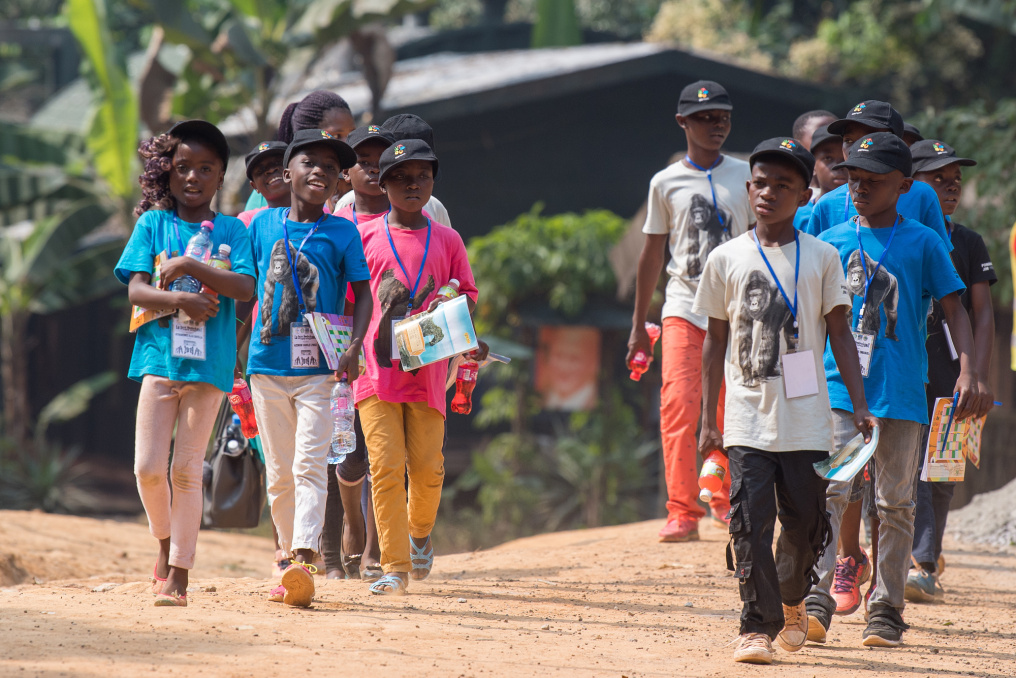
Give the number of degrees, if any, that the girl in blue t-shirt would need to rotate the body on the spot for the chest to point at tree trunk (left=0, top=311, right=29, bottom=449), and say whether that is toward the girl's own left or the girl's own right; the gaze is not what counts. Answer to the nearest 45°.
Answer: approximately 180°

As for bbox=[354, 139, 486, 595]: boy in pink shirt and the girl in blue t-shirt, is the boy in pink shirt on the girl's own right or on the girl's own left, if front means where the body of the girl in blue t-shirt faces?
on the girl's own left

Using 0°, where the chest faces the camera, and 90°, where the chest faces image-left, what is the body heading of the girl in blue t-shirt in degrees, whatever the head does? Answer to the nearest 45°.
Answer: approximately 0°
